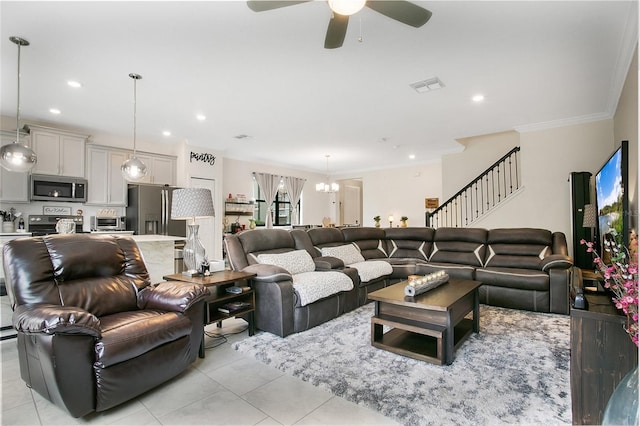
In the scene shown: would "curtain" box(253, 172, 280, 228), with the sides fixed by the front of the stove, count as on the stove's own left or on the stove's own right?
on the stove's own left

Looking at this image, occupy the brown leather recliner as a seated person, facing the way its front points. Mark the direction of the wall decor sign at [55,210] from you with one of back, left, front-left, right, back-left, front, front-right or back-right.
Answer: back-left

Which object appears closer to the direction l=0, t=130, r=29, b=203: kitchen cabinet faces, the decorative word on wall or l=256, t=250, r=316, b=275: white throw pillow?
the white throw pillow

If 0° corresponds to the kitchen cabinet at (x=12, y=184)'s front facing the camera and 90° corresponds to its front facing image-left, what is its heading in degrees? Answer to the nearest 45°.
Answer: approximately 0°

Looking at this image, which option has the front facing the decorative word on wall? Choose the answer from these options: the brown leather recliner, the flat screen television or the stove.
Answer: the flat screen television

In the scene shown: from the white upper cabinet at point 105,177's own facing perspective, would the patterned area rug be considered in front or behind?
in front

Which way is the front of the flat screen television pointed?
to the viewer's left

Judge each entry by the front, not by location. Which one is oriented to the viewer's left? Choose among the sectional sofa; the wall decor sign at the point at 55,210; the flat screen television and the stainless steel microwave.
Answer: the flat screen television
